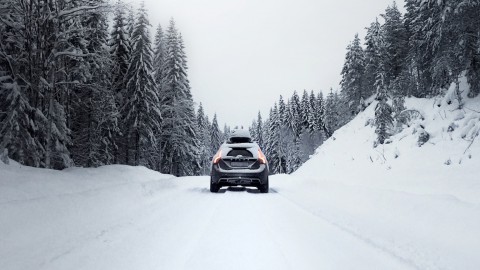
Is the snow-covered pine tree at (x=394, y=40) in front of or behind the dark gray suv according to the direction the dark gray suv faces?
in front

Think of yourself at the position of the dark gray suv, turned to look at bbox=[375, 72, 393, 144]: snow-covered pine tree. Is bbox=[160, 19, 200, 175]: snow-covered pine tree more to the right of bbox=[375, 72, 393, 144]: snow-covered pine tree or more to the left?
left

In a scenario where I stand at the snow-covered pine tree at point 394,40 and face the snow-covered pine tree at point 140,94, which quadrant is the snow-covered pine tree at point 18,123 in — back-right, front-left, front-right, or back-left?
front-left

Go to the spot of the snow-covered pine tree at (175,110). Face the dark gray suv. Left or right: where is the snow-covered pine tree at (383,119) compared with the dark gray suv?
left

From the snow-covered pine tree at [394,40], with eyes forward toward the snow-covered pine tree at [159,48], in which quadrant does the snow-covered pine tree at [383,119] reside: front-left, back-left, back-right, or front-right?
front-left

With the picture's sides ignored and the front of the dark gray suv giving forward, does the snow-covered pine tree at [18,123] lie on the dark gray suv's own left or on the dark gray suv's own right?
on the dark gray suv's own left

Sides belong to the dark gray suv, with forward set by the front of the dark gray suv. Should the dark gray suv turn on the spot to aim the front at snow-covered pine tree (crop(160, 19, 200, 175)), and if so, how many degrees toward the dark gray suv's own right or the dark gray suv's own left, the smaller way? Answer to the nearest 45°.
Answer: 0° — it already faces it

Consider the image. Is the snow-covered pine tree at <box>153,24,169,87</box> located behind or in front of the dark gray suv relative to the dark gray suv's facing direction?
in front

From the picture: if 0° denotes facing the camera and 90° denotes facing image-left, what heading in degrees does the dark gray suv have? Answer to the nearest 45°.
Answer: approximately 180°

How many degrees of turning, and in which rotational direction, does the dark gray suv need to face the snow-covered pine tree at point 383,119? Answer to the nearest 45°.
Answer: approximately 45° to its right
